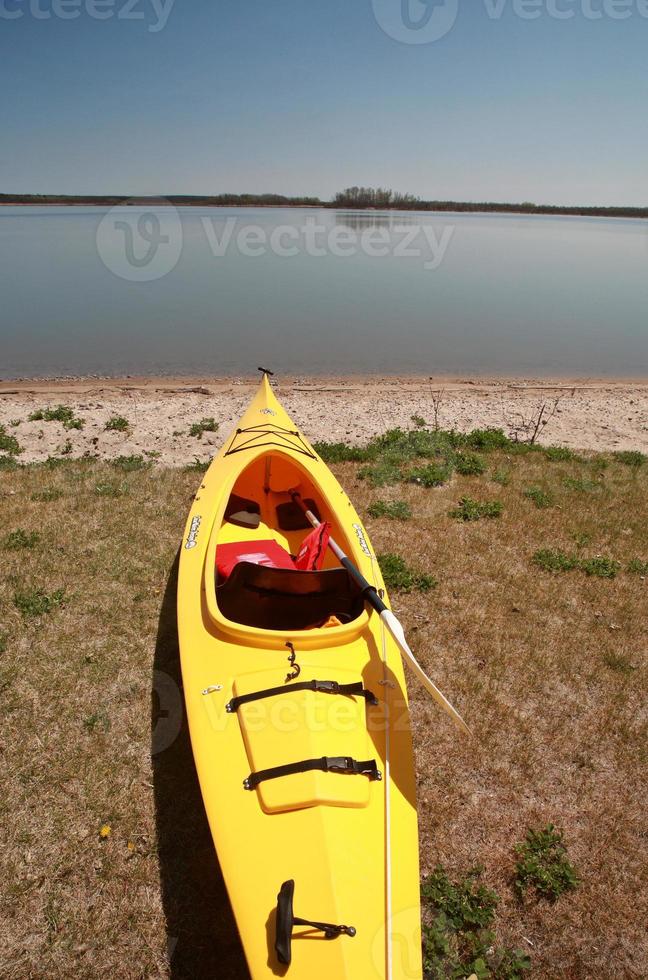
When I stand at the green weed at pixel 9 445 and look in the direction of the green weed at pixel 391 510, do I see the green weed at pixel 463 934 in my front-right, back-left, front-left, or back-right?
front-right

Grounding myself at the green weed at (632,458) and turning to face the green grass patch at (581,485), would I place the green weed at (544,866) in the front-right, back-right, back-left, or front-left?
front-left

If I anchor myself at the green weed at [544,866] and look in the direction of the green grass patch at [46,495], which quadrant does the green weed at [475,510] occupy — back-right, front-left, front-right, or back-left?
front-right

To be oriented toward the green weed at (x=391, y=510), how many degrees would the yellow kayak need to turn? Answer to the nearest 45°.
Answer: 0° — it already faces it

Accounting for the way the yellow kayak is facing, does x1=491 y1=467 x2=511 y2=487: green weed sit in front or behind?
in front

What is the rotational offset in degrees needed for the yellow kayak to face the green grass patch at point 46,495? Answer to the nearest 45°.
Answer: approximately 45° to its left

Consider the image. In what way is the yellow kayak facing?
away from the camera

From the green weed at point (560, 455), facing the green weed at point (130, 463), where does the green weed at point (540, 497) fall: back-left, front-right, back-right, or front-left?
front-left

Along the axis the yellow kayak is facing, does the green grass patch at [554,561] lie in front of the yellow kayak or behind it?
in front
